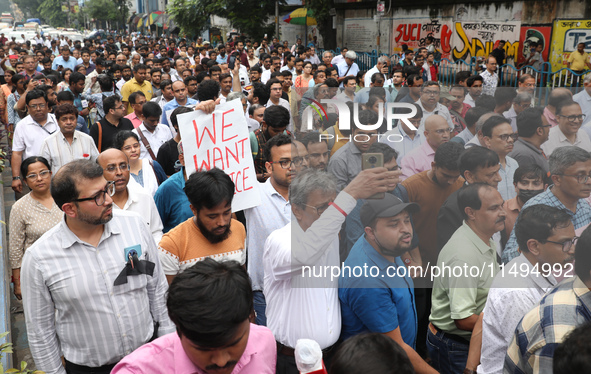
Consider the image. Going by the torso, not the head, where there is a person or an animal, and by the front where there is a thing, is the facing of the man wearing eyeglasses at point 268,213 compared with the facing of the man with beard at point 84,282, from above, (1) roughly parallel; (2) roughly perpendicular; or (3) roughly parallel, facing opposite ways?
roughly parallel

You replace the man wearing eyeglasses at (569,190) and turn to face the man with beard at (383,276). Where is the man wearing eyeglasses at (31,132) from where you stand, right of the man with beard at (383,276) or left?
right

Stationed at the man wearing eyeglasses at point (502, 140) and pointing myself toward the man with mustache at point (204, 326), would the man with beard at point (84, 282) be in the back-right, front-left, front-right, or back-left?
front-right

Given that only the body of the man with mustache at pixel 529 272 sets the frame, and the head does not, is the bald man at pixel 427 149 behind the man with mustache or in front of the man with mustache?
behind

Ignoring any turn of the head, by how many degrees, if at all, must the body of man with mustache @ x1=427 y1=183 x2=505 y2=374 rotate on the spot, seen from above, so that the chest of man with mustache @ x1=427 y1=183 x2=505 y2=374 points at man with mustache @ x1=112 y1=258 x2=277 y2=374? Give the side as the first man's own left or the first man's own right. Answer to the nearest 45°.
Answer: approximately 135° to the first man's own right

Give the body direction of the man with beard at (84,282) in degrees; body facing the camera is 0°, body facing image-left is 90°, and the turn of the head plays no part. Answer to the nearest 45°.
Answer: approximately 315°

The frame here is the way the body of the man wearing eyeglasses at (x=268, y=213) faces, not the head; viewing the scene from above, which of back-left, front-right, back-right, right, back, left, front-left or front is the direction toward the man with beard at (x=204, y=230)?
right

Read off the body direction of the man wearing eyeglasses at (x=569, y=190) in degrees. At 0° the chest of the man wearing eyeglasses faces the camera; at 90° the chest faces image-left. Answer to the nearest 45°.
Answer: approximately 315°

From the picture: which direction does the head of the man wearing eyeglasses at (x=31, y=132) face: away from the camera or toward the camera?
toward the camera
